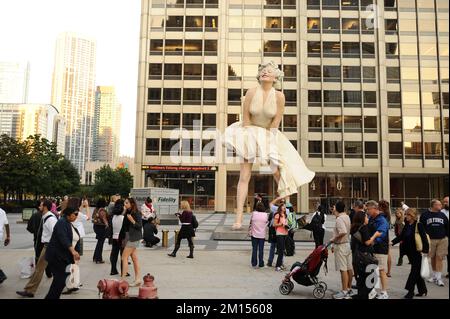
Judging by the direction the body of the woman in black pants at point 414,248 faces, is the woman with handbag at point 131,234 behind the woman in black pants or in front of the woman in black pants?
in front

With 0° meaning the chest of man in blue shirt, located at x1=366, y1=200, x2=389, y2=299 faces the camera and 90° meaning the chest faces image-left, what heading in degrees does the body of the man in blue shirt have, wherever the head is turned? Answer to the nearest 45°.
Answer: approximately 90°

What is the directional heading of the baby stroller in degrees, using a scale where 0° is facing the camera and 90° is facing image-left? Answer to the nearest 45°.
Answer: approximately 90°

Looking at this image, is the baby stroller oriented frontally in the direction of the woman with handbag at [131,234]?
yes
